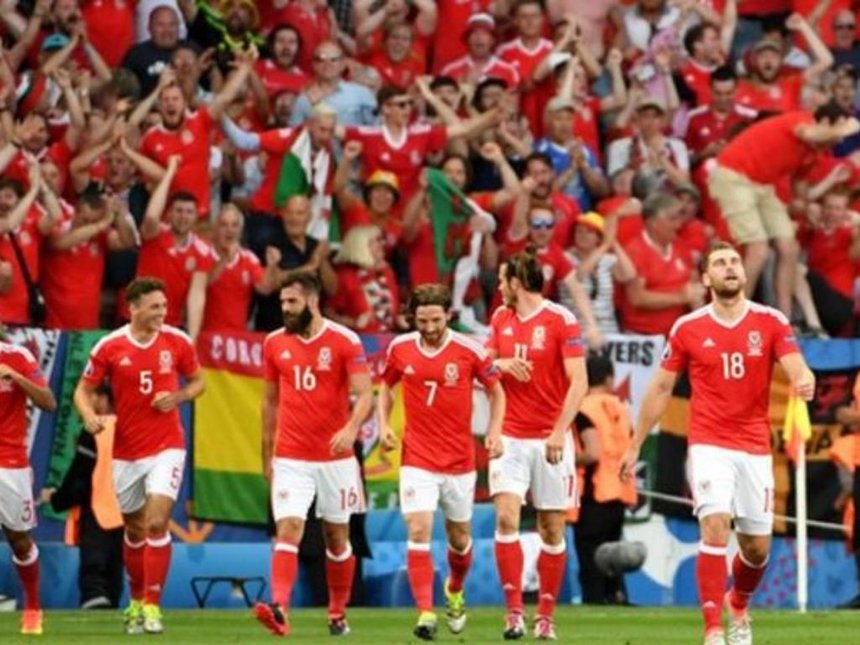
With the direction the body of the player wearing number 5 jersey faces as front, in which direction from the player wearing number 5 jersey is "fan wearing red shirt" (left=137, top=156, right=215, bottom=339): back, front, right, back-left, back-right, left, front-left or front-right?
back

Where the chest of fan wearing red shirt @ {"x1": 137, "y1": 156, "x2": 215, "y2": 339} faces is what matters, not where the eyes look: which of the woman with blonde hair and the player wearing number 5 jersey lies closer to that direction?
the player wearing number 5 jersey

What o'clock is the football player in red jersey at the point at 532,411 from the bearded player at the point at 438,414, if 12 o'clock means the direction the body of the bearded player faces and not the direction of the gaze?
The football player in red jersey is roughly at 9 o'clock from the bearded player.

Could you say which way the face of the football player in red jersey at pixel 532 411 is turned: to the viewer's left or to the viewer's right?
to the viewer's left

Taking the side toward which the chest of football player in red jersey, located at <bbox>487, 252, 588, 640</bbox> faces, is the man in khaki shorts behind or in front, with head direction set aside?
behind

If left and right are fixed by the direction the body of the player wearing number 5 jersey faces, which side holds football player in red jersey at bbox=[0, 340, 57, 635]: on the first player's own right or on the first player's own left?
on the first player's own right
